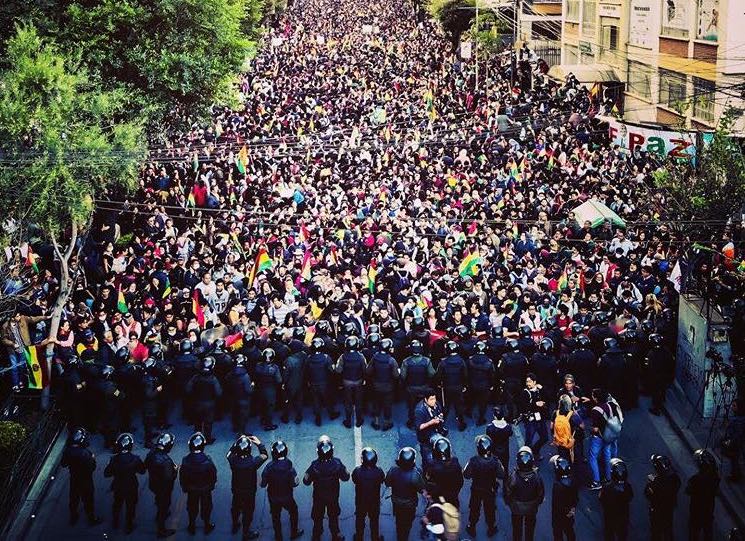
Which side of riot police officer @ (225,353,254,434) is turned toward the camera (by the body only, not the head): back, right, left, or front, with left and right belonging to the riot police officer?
back

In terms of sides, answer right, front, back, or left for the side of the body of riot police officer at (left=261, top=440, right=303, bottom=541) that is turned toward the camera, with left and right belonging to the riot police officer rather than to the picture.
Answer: back

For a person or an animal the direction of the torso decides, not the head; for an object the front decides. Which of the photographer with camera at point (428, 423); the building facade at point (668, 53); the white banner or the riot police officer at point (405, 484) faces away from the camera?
the riot police officer

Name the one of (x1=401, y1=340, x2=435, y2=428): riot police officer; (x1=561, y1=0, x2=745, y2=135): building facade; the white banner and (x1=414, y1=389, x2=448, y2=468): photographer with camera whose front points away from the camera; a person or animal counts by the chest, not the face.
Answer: the riot police officer

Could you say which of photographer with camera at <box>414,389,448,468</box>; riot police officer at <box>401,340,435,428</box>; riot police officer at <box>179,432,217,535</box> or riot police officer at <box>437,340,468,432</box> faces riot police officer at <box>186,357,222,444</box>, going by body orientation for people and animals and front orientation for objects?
riot police officer at <box>179,432,217,535</box>

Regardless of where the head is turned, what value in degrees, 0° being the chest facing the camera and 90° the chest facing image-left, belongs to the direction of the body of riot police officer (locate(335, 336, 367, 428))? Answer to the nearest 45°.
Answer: approximately 180°

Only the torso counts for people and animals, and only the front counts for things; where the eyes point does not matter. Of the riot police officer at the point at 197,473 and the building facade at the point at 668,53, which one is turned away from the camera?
the riot police officer

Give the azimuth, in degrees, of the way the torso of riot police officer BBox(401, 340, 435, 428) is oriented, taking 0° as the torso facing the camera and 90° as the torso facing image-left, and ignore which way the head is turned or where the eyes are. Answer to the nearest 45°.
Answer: approximately 180°

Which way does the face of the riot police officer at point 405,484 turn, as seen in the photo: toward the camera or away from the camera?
away from the camera

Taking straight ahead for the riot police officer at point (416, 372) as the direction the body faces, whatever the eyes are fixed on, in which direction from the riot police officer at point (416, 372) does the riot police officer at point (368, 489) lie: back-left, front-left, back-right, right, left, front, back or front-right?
back

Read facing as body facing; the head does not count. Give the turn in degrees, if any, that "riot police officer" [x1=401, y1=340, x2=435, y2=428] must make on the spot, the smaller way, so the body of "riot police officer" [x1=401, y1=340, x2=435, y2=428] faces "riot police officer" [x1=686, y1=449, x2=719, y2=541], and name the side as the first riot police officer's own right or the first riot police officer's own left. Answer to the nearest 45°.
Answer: approximately 135° to the first riot police officer's own right

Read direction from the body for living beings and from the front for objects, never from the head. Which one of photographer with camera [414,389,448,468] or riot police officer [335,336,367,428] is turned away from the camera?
the riot police officer

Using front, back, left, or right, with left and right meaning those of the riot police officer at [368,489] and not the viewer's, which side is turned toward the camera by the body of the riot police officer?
back

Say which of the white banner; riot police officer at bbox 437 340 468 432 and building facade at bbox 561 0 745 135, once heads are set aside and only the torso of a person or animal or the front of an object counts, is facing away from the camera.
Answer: the riot police officer

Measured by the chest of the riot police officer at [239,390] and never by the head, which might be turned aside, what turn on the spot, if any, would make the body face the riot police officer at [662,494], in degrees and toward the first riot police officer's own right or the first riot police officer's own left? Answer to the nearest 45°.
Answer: approximately 135° to the first riot police officer's own right

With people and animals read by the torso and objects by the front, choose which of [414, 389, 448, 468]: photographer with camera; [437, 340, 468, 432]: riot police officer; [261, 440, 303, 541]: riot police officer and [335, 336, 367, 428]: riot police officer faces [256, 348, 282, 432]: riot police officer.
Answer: [261, 440, 303, 541]: riot police officer
